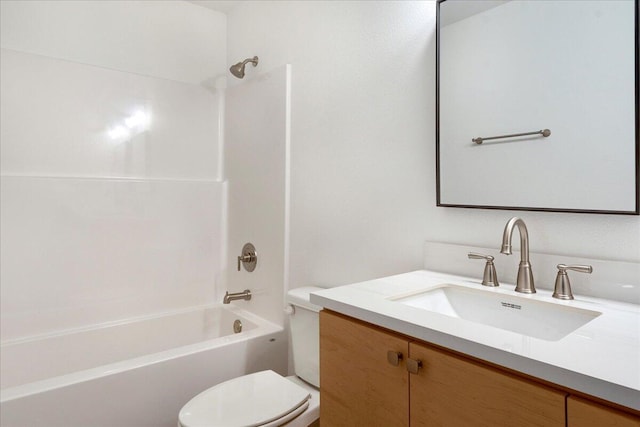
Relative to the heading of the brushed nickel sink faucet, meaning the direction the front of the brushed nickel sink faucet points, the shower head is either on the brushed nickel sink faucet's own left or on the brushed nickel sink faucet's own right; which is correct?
on the brushed nickel sink faucet's own right

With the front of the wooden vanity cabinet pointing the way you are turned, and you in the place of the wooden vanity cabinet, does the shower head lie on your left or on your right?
on your right

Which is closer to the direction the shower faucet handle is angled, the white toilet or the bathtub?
the bathtub

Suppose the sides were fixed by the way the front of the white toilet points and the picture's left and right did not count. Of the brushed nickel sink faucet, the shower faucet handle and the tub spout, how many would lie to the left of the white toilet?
1

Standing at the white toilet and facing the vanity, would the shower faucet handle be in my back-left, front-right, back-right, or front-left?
back-left

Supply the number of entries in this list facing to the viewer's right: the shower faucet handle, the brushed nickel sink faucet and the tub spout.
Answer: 0

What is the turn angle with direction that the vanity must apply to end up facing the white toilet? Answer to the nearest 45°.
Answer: approximately 90° to its right

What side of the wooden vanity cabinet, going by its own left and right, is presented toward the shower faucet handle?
right

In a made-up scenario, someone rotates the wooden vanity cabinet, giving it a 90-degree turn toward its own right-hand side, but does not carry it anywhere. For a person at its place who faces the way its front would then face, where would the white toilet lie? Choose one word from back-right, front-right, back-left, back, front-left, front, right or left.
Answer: front

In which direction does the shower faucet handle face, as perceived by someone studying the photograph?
facing the viewer and to the left of the viewer

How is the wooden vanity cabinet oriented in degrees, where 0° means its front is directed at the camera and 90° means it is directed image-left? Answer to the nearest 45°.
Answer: approximately 45°
